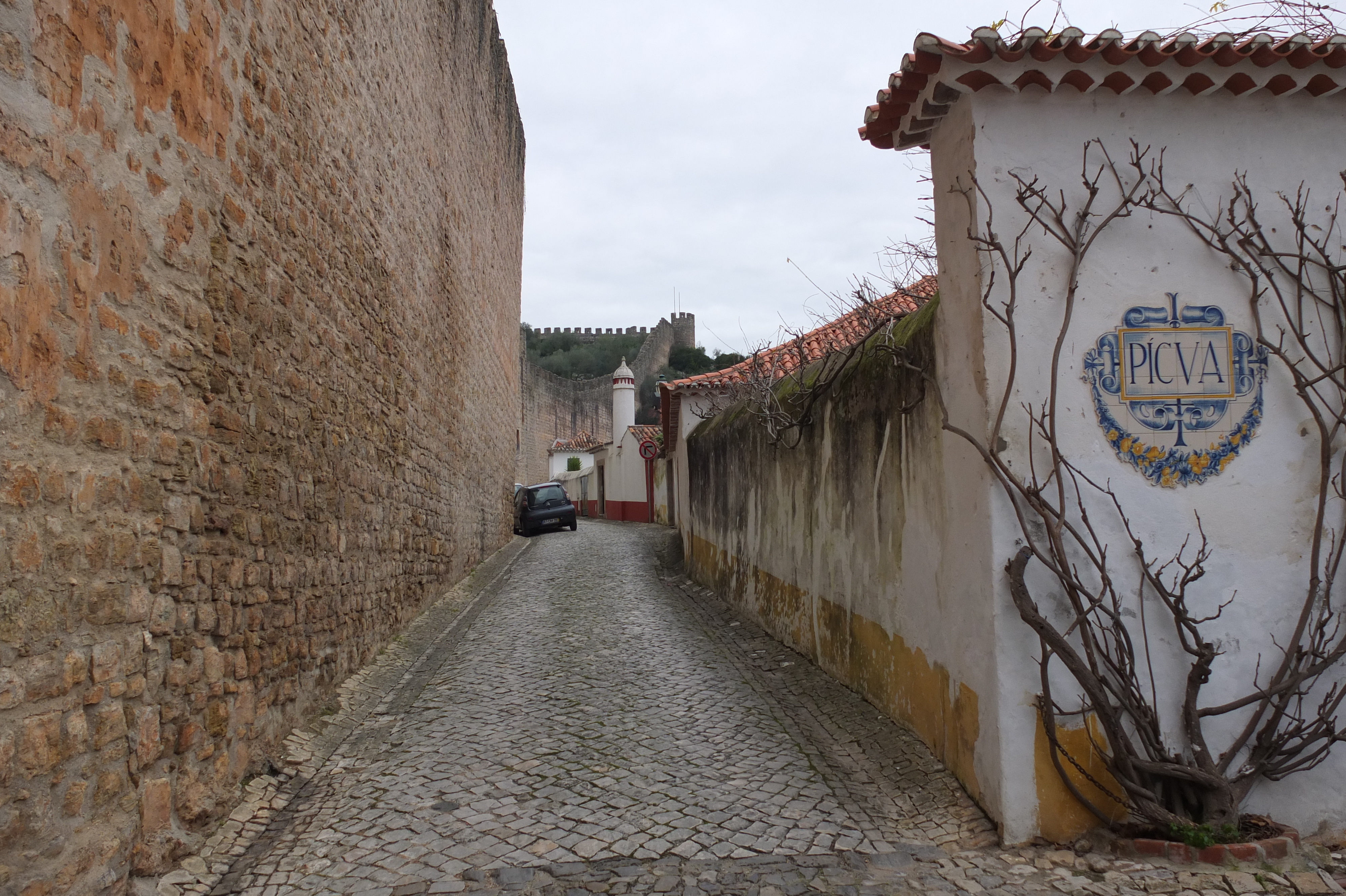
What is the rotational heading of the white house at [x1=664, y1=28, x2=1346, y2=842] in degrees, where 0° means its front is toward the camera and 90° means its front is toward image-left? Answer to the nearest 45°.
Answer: approximately 0°

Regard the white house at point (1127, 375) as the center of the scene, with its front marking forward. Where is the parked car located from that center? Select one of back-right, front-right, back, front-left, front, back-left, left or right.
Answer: back-right

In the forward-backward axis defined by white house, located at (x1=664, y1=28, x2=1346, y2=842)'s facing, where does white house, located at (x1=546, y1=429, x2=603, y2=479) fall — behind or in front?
behind

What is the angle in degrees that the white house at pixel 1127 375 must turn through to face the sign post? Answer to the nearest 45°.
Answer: approximately 135° to its right

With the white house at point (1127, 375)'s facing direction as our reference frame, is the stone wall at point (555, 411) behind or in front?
behind

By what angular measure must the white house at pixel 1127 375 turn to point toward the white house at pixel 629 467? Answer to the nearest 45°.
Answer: approximately 135° to its right
